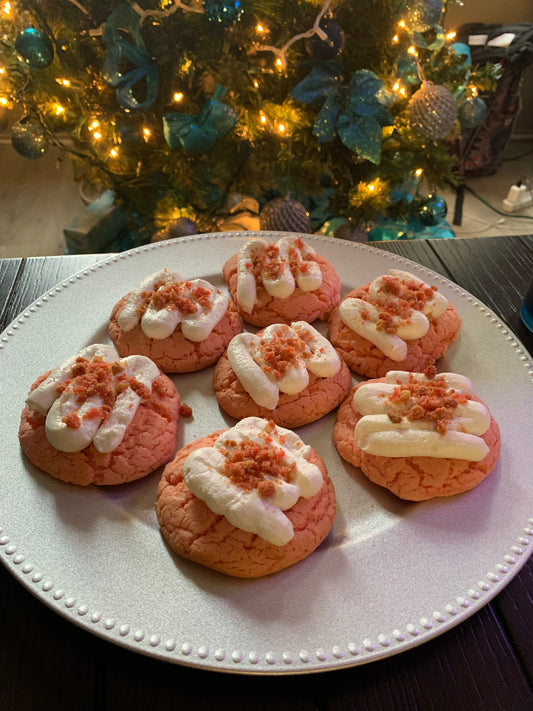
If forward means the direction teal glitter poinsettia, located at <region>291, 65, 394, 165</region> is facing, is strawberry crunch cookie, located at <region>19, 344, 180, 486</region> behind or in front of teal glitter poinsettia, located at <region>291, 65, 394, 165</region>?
in front

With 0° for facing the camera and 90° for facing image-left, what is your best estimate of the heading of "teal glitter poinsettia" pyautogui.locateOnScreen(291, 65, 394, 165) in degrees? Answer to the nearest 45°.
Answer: approximately 0°

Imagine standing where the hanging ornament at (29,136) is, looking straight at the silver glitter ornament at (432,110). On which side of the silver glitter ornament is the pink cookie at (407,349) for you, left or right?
right

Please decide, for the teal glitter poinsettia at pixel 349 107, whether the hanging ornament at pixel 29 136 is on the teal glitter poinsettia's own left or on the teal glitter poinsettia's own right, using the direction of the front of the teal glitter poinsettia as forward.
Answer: on the teal glitter poinsettia's own right

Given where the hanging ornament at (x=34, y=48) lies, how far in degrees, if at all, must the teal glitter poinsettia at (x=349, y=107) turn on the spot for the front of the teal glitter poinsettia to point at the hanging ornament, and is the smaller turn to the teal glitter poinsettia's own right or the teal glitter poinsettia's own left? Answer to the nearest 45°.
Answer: approximately 90° to the teal glitter poinsettia's own right
